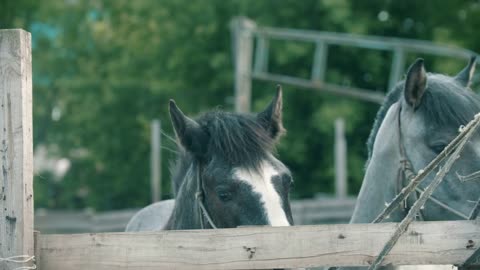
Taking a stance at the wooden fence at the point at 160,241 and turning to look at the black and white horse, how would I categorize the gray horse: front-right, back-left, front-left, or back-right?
front-right

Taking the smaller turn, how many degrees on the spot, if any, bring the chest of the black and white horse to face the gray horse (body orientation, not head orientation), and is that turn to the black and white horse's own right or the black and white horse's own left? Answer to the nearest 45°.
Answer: approximately 45° to the black and white horse's own left

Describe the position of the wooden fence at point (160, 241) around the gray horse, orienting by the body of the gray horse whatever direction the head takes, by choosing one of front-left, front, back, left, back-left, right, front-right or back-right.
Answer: right

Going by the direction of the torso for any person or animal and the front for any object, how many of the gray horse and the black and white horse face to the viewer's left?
0

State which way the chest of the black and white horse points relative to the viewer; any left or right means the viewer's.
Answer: facing the viewer and to the right of the viewer
